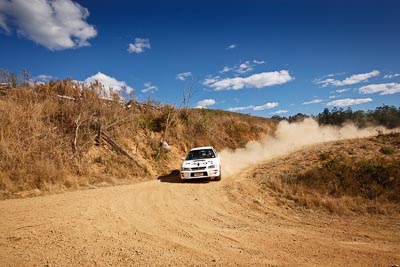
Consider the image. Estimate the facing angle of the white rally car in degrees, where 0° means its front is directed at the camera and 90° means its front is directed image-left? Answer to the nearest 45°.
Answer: approximately 0°

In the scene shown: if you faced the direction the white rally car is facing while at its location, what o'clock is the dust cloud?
The dust cloud is roughly at 7 o'clock from the white rally car.
